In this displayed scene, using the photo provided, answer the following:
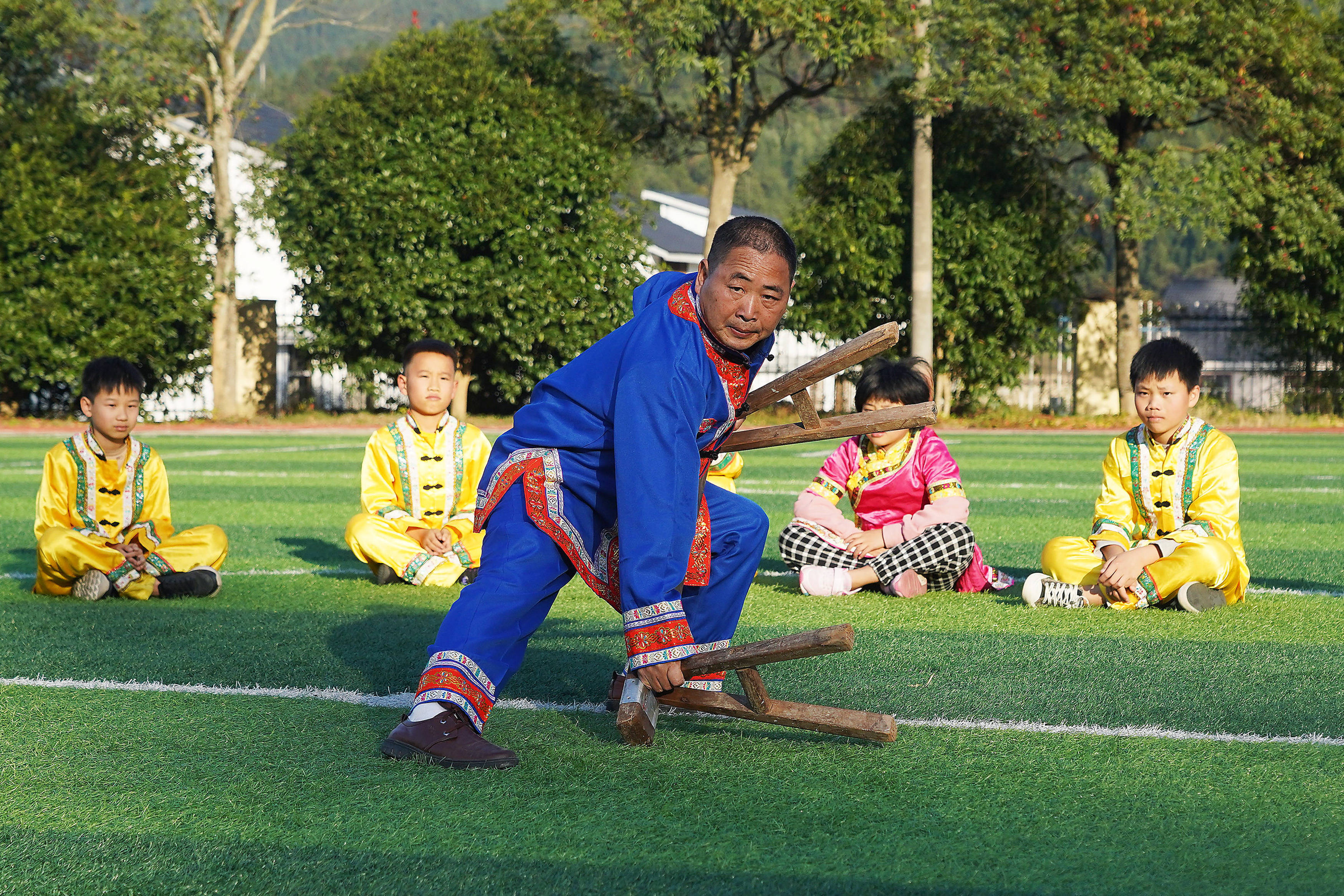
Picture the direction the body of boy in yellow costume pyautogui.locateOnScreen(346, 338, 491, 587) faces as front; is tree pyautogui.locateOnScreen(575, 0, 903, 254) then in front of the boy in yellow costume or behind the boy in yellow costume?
behind

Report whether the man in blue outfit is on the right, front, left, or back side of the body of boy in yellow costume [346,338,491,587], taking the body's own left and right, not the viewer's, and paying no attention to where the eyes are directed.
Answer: front

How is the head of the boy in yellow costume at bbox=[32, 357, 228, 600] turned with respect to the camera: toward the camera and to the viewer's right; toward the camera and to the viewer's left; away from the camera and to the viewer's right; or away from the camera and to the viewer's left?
toward the camera and to the viewer's right

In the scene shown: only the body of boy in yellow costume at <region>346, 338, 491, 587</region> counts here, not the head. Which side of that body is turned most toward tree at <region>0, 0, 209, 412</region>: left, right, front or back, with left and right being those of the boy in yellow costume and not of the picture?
back

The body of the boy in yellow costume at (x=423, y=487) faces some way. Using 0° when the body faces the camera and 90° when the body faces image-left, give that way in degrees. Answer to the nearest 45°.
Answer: approximately 0°

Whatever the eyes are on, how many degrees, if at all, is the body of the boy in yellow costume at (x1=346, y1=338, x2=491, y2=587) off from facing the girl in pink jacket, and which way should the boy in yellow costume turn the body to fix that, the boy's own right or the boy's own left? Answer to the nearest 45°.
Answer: approximately 90° to the boy's own left

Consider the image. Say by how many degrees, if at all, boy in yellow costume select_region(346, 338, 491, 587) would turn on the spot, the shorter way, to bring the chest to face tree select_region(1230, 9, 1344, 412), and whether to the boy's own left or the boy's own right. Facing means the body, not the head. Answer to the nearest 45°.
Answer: approximately 135° to the boy's own left

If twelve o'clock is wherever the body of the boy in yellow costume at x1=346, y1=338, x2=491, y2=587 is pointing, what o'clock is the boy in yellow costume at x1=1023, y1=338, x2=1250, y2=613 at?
the boy in yellow costume at x1=1023, y1=338, x2=1250, y2=613 is roughly at 10 o'clock from the boy in yellow costume at x1=346, y1=338, x2=491, y2=587.

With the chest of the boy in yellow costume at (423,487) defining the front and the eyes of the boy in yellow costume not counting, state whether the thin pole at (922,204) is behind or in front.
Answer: behind

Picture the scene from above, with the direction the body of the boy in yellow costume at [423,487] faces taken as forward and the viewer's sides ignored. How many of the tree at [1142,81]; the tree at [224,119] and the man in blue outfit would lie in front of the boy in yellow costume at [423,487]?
1

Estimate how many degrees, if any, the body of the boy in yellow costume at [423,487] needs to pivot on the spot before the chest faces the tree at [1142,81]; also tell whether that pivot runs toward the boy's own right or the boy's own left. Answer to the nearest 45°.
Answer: approximately 135° to the boy's own left

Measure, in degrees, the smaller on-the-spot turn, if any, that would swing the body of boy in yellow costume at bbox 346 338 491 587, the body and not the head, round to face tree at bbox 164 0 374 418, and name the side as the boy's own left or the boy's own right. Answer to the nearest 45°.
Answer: approximately 180°

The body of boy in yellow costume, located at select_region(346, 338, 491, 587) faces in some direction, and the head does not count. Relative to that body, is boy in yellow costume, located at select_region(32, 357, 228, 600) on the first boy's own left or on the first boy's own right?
on the first boy's own right
